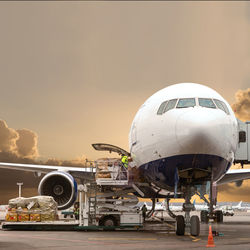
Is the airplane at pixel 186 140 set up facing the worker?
no

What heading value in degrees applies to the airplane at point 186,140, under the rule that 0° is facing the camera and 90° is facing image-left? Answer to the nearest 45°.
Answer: approximately 0°
